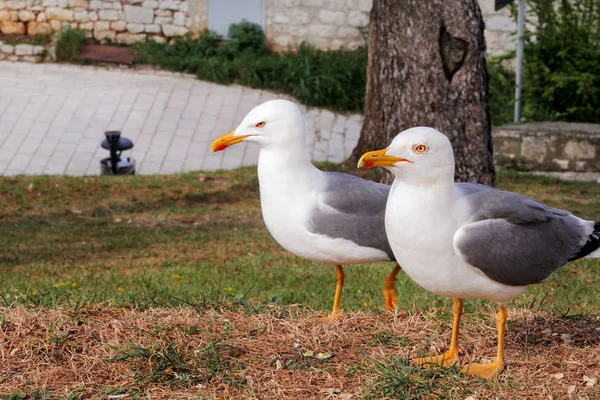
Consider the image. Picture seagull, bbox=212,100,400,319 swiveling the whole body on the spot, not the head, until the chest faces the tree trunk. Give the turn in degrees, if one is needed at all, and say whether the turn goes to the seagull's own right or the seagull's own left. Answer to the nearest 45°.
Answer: approximately 90° to the seagull's own right

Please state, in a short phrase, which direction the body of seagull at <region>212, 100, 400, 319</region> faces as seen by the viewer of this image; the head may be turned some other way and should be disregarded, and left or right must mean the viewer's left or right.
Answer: facing to the left of the viewer

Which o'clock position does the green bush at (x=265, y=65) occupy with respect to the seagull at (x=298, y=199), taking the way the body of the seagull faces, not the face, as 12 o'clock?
The green bush is roughly at 3 o'clock from the seagull.

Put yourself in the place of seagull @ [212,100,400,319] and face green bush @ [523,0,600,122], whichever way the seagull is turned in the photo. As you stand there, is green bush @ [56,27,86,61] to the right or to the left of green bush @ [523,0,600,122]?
left

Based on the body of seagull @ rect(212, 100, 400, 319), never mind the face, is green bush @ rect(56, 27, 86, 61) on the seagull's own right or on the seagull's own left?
on the seagull's own right

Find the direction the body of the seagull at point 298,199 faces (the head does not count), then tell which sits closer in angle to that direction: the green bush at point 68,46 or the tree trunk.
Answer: the green bush

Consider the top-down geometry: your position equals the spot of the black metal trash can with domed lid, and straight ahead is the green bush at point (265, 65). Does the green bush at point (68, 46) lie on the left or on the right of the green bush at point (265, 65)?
left

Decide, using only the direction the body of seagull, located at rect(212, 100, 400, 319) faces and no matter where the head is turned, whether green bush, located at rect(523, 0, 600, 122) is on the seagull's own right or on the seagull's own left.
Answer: on the seagull's own right
